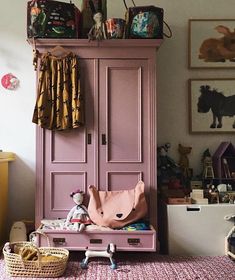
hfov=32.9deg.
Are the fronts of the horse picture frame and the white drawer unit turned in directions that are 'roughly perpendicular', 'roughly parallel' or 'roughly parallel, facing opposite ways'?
roughly parallel

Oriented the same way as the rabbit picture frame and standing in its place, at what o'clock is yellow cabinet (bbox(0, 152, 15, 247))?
The yellow cabinet is roughly at 2 o'clock from the rabbit picture frame.

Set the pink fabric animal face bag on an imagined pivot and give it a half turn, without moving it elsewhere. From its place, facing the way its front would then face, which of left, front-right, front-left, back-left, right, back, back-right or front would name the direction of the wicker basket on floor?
back-left

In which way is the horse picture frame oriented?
toward the camera

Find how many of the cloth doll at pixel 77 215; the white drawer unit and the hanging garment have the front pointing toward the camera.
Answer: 3

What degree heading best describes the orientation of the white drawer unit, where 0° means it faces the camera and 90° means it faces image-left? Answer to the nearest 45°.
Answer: approximately 0°

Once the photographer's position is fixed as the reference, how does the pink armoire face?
facing the viewer

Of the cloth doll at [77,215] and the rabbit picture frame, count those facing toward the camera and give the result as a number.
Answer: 2

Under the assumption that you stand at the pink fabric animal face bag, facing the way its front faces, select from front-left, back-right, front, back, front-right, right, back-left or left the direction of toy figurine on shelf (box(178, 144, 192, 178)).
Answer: back-left

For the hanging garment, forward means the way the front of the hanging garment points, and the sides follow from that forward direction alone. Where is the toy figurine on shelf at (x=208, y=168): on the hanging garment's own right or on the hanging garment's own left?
on the hanging garment's own left

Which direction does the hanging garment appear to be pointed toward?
toward the camera

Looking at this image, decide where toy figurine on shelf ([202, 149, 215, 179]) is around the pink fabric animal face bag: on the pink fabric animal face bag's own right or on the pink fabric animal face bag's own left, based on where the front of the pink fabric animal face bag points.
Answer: on the pink fabric animal face bag's own left
